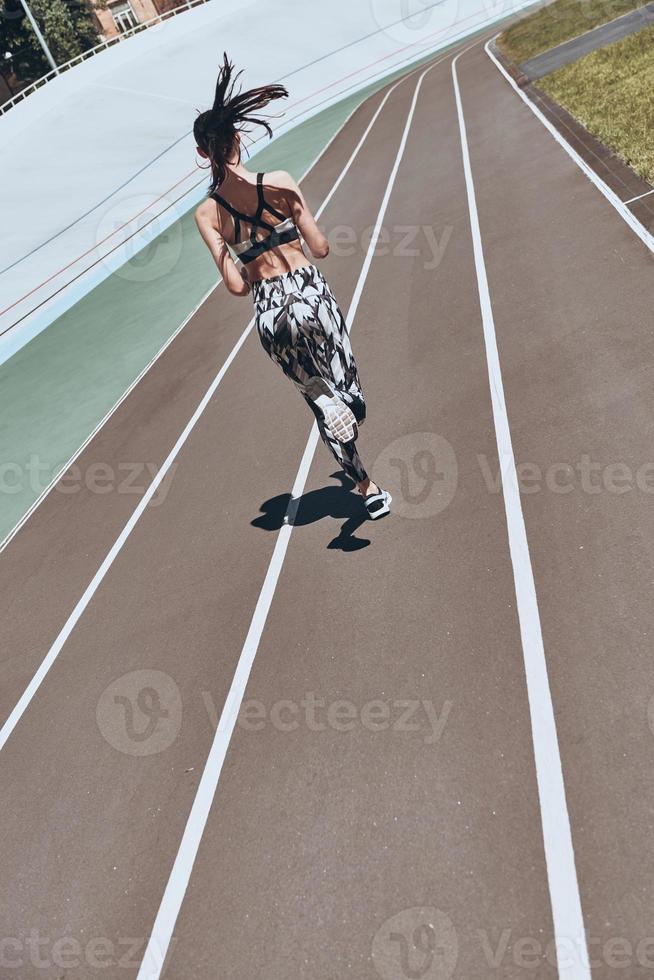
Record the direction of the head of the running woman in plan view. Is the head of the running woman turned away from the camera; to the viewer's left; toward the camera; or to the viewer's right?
away from the camera

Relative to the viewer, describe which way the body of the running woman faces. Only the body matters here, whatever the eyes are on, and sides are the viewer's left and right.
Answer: facing away from the viewer
